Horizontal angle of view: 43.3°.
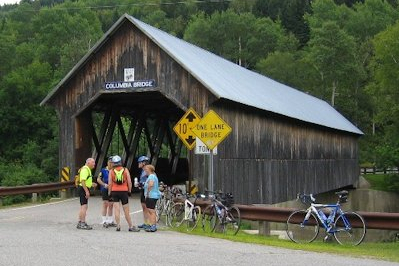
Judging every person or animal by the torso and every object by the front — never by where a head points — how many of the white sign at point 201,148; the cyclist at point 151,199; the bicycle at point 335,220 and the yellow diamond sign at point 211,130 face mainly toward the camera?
2

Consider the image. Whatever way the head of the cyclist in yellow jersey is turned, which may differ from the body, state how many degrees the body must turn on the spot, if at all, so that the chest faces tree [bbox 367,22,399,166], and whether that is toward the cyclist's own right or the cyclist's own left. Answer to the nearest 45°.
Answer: approximately 45° to the cyclist's own left

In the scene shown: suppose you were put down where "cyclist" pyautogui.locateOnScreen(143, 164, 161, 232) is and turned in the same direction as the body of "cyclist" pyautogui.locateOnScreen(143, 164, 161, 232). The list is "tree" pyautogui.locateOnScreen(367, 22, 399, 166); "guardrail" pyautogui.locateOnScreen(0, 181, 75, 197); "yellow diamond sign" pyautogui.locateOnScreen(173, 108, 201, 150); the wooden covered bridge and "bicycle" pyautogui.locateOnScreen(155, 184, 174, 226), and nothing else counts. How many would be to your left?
0

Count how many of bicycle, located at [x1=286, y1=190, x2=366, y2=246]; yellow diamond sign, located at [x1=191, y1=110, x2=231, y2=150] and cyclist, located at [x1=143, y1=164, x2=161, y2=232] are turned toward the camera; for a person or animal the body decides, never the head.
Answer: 1

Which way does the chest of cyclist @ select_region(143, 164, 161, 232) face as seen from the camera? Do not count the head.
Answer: to the viewer's left

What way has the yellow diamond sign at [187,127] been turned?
toward the camera

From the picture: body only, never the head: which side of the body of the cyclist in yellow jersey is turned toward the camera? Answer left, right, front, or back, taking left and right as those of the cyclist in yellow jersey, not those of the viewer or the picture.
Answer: right

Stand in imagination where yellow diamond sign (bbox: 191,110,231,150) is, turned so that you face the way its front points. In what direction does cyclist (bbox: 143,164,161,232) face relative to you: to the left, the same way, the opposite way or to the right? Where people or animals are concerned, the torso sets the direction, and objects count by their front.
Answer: to the right

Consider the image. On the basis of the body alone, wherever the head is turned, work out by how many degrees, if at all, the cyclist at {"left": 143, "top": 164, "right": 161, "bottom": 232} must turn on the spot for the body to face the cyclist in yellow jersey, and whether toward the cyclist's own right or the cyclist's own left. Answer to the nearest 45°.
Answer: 0° — they already face them
